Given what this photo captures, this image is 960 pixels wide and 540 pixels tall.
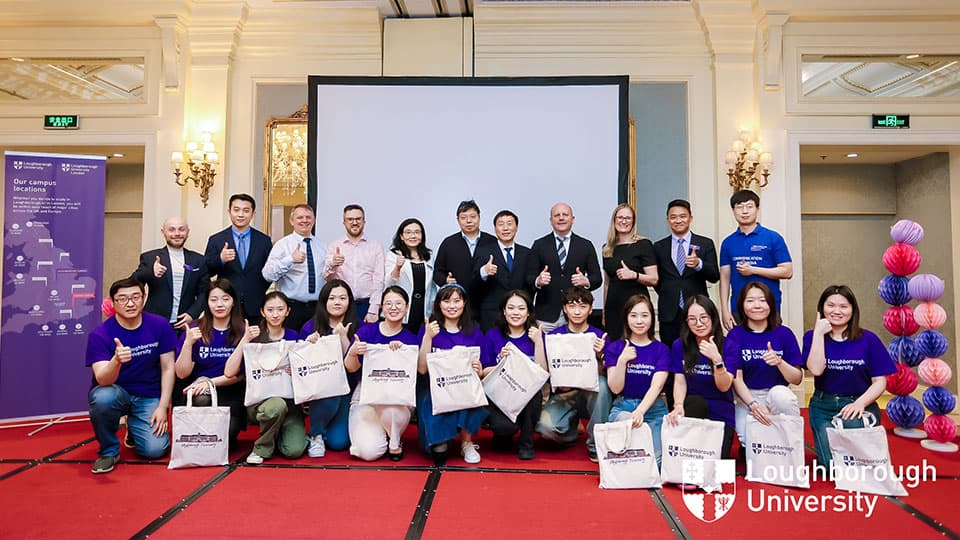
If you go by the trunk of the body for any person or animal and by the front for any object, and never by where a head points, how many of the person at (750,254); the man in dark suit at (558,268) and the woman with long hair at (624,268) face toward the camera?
3

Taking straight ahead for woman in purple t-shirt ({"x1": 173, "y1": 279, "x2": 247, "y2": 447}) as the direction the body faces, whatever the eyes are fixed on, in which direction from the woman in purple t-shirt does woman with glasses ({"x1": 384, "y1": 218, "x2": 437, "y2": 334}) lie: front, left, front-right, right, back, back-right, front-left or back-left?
left

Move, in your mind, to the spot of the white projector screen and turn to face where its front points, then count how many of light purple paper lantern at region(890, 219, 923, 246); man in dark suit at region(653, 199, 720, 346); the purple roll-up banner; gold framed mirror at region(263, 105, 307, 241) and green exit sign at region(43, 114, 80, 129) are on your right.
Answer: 3

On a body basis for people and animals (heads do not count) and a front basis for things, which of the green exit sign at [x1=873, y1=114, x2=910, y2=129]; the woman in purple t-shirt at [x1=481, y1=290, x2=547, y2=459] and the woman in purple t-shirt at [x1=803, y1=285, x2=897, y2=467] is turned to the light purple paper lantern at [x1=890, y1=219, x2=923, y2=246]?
the green exit sign

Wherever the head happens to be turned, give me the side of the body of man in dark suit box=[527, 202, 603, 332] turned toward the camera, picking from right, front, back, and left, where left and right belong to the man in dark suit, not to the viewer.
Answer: front

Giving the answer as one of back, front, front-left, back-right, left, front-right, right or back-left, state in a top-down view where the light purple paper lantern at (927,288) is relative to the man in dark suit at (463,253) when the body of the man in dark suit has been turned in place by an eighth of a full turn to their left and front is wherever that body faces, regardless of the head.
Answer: front-left

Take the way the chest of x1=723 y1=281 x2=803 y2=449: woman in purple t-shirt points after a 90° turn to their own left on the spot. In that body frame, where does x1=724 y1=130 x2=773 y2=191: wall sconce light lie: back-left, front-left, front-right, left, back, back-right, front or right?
left

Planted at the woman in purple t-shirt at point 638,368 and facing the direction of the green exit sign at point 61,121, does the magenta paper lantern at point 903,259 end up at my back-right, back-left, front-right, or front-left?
back-right

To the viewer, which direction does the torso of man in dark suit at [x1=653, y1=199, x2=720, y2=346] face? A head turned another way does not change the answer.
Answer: toward the camera

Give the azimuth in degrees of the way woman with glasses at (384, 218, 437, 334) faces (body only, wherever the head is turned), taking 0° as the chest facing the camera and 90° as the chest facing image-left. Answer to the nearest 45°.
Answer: approximately 0°

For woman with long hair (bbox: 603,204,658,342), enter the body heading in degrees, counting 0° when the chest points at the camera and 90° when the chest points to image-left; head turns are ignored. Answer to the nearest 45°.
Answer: approximately 0°

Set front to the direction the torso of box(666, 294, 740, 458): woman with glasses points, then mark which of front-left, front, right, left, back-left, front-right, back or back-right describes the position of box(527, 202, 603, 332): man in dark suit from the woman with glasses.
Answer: back-right
